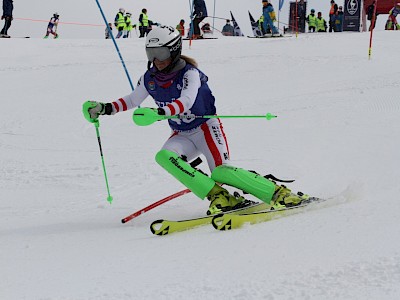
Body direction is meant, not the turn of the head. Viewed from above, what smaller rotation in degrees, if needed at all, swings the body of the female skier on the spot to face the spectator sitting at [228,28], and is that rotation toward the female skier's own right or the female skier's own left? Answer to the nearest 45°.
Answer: approximately 135° to the female skier's own right

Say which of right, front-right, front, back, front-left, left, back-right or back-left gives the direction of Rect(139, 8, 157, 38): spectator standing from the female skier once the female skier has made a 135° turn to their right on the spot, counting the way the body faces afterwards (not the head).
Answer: front

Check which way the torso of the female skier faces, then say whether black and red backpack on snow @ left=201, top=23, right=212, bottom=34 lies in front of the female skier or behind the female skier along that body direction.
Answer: behind

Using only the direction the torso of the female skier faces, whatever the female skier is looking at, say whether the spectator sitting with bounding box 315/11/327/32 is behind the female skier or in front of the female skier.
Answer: behind

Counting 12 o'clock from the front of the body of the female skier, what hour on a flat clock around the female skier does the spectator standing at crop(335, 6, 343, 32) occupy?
The spectator standing is roughly at 5 o'clock from the female skier.

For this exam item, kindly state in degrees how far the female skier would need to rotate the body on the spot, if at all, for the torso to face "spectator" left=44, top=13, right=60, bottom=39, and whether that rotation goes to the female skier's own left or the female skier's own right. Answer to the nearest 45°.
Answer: approximately 135° to the female skier's own right

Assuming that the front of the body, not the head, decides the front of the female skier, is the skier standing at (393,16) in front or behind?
behind

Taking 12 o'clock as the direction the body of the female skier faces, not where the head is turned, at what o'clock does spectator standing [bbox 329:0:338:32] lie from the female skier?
The spectator standing is roughly at 5 o'clock from the female skier.

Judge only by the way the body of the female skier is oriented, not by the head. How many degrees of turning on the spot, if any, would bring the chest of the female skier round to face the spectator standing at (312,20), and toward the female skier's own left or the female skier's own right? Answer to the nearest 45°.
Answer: approximately 135° to the female skier's own right

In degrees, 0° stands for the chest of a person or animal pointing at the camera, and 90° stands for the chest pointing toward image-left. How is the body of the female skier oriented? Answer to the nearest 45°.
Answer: approximately 45°
